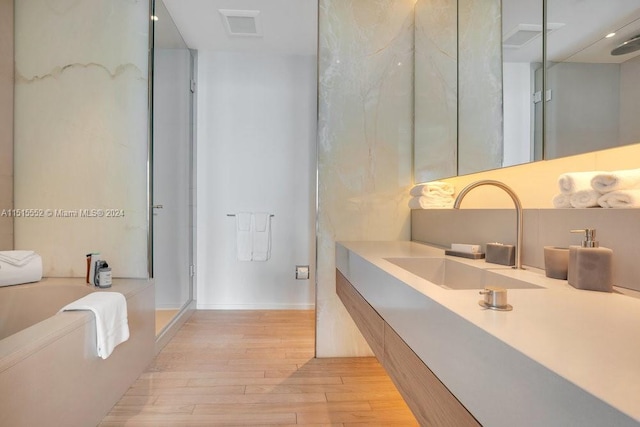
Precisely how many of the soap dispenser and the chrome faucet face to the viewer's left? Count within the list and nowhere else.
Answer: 2

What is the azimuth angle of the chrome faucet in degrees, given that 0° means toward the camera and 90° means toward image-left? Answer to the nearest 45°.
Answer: approximately 90°

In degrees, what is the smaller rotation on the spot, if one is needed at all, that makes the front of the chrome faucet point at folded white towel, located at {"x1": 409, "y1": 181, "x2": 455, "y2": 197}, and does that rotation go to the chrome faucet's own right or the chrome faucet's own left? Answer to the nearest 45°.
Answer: approximately 45° to the chrome faucet's own right

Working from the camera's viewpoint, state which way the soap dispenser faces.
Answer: facing to the left of the viewer

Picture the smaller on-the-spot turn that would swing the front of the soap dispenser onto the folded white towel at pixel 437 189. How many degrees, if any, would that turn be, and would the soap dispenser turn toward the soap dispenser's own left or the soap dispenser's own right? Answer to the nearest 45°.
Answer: approximately 45° to the soap dispenser's own right
